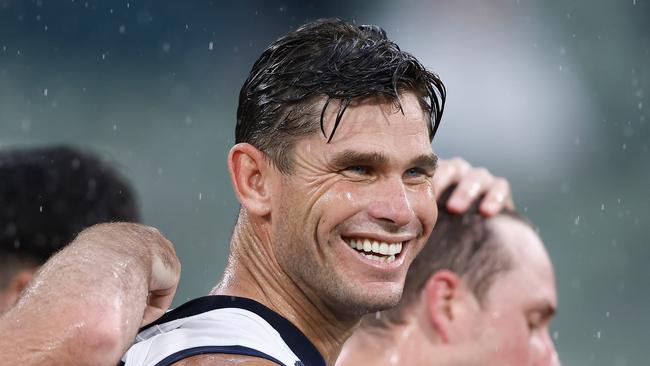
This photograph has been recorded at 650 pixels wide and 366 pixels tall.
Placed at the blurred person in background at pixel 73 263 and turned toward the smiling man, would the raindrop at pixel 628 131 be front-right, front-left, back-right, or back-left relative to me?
front-left

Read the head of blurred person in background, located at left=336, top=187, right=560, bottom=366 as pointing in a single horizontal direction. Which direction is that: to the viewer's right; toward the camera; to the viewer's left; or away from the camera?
to the viewer's right

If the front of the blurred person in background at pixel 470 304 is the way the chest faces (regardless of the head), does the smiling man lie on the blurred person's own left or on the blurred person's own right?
on the blurred person's own right

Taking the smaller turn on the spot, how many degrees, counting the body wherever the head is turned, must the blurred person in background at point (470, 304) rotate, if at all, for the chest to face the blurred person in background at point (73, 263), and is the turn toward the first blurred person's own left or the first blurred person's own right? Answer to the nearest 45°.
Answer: approximately 135° to the first blurred person's own right

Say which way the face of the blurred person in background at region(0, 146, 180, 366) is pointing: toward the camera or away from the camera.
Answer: away from the camera

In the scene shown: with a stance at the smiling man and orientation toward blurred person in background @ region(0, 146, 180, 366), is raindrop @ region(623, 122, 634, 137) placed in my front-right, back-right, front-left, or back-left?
back-right

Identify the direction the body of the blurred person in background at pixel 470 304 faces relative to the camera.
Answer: to the viewer's right

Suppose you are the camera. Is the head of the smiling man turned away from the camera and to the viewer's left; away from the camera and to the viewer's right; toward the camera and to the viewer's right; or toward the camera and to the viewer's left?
toward the camera and to the viewer's right

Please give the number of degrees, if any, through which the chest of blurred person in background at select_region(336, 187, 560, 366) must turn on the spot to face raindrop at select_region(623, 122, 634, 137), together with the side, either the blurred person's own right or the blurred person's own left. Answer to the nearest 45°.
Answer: approximately 90° to the blurred person's own left

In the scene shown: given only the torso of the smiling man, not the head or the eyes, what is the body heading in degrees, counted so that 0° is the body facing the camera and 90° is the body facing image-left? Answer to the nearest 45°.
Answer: approximately 315°

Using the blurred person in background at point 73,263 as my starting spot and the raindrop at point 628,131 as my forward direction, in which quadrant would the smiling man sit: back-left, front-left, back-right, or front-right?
front-right

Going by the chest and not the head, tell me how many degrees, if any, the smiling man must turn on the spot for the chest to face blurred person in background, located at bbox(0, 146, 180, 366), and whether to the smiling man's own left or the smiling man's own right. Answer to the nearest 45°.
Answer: approximately 135° to the smiling man's own right
